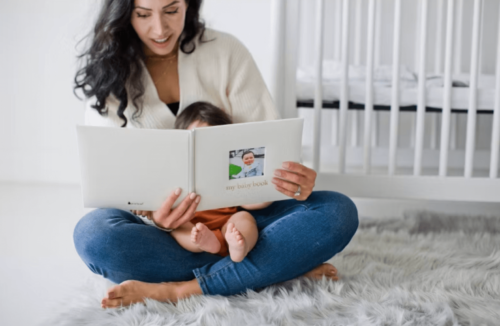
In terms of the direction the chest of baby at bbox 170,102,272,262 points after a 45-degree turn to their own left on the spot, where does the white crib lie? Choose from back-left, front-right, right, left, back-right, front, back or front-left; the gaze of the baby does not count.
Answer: left

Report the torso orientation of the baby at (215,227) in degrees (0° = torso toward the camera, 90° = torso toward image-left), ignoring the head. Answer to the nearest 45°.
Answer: approximately 0°

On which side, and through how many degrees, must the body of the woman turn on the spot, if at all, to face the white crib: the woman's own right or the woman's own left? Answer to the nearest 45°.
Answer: approximately 135° to the woman's own left
